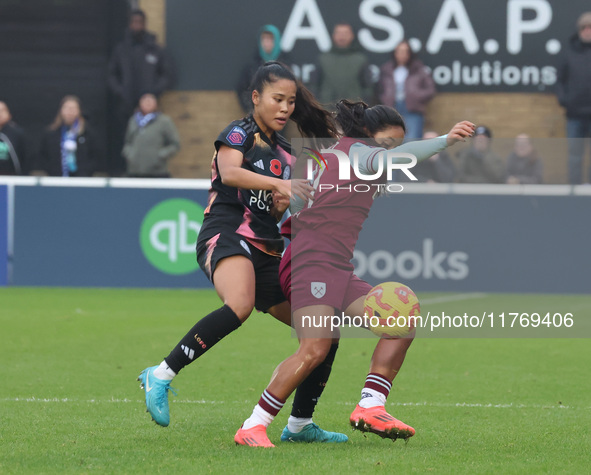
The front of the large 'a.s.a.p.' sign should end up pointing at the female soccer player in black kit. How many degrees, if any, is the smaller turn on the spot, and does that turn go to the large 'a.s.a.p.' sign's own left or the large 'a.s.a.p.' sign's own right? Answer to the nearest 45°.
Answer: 0° — it already faces them

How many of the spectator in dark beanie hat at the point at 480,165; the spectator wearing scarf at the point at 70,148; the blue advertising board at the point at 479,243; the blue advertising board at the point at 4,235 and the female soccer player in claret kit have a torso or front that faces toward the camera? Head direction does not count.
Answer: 4

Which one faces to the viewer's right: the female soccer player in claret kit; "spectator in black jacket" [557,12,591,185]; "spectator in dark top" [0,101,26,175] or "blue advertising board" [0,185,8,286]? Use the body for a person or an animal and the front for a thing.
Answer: the female soccer player in claret kit

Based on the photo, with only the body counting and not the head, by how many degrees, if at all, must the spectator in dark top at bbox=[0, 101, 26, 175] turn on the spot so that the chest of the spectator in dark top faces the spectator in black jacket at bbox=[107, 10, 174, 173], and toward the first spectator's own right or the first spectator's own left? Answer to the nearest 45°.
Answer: approximately 135° to the first spectator's own left

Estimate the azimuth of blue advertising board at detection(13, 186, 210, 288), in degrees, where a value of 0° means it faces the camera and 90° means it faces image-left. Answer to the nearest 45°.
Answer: approximately 0°

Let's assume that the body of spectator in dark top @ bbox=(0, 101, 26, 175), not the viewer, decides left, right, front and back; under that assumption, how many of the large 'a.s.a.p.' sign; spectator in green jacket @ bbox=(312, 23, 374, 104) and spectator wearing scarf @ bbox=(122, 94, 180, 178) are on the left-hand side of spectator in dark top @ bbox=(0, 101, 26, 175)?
3

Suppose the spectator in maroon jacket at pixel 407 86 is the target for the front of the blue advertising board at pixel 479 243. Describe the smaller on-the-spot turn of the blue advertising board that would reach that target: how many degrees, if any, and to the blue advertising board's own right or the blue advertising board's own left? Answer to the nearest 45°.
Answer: approximately 135° to the blue advertising board's own right

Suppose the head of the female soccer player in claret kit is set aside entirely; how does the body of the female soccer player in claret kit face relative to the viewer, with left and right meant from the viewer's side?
facing to the right of the viewer

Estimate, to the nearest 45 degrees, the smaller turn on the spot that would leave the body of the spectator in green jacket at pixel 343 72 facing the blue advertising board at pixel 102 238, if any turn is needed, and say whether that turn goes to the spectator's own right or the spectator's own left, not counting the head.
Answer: approximately 45° to the spectator's own right
